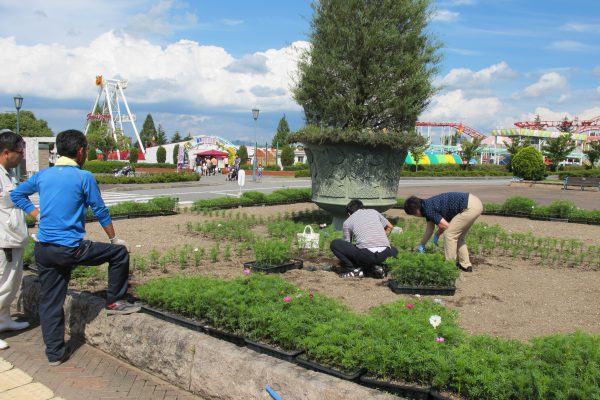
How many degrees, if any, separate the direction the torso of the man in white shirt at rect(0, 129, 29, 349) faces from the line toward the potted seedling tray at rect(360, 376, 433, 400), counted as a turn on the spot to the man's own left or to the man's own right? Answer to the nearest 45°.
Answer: approximately 45° to the man's own right

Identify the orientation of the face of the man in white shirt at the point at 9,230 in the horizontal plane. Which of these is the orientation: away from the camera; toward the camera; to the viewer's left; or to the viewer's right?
to the viewer's right

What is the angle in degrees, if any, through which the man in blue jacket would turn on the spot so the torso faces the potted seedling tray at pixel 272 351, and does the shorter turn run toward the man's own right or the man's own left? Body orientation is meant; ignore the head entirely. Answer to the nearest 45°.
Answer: approximately 90° to the man's own right

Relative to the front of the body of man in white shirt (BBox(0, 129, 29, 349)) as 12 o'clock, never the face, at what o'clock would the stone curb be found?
The stone curb is roughly at 2 o'clock from the man in white shirt.

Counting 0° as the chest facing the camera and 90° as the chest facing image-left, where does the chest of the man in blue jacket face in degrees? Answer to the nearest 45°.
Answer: approximately 225°

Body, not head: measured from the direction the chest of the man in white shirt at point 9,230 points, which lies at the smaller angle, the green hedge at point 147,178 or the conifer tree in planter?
the conifer tree in planter

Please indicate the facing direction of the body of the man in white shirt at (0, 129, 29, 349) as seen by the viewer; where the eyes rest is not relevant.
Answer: to the viewer's right

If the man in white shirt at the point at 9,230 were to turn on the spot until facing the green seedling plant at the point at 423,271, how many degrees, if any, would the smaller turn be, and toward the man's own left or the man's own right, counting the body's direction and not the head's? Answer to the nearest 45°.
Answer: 0° — they already face it

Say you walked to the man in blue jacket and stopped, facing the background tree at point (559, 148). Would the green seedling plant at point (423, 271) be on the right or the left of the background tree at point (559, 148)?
right

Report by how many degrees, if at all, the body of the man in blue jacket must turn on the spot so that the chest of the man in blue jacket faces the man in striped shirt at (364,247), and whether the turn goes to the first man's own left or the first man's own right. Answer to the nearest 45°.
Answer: approximately 45° to the first man's own right

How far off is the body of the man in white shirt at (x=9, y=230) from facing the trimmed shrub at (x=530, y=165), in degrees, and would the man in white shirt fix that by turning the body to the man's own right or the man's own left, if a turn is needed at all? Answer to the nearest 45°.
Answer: approximately 45° to the man's own left
